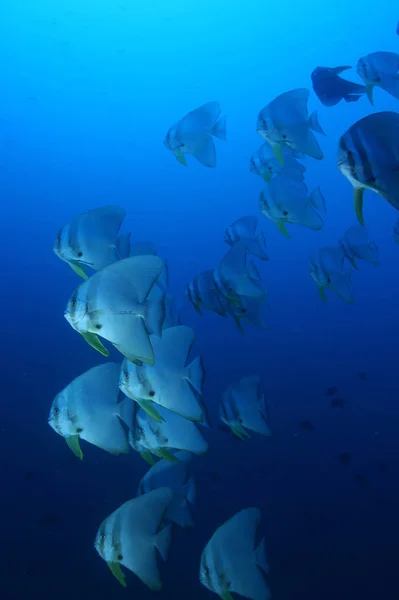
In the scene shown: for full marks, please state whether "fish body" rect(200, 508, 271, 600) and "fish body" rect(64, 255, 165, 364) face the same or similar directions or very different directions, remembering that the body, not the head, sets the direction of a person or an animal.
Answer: same or similar directions

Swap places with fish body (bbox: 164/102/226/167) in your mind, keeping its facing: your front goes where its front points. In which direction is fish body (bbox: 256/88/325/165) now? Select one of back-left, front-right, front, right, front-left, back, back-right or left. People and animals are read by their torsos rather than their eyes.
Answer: back-left

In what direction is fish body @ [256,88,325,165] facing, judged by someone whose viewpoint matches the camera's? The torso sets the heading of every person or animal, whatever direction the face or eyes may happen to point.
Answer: facing to the left of the viewer

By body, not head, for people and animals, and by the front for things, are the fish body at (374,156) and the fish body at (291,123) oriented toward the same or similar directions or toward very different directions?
same or similar directions

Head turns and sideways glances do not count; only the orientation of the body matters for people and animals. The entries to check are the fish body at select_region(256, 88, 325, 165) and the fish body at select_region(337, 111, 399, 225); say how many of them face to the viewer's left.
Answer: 2

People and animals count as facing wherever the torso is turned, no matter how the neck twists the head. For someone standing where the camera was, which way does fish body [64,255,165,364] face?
facing to the left of the viewer

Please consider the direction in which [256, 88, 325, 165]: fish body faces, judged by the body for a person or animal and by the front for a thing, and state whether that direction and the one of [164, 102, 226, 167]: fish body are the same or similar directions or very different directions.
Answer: same or similar directions

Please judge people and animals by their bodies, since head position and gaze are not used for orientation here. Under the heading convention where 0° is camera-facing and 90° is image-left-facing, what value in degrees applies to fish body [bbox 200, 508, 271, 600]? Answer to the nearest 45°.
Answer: approximately 90°

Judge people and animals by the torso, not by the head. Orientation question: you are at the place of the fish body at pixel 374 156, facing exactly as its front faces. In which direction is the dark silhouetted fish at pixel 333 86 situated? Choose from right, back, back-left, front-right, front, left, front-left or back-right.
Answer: right

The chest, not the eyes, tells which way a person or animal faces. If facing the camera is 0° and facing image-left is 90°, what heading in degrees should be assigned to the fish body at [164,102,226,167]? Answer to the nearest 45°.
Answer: approximately 90°

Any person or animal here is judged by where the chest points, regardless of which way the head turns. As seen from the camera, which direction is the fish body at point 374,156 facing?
to the viewer's left

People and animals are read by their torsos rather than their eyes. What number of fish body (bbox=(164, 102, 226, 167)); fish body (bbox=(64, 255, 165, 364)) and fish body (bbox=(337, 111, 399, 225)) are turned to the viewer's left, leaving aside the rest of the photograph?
3

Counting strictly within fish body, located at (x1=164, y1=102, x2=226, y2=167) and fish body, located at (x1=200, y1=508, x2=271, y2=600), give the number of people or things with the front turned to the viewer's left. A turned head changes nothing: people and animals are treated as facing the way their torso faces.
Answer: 2

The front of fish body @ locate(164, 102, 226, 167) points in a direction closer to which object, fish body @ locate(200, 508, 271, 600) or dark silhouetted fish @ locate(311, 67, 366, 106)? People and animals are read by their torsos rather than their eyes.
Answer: the fish body

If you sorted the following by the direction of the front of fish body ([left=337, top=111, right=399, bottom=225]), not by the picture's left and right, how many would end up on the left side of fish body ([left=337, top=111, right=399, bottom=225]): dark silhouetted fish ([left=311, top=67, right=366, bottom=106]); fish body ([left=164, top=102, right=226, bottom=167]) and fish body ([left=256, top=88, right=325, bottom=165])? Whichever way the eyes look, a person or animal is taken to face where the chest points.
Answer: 0

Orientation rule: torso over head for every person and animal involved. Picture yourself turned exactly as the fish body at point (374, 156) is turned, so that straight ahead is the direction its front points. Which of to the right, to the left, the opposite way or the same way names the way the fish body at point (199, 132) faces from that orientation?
the same way
